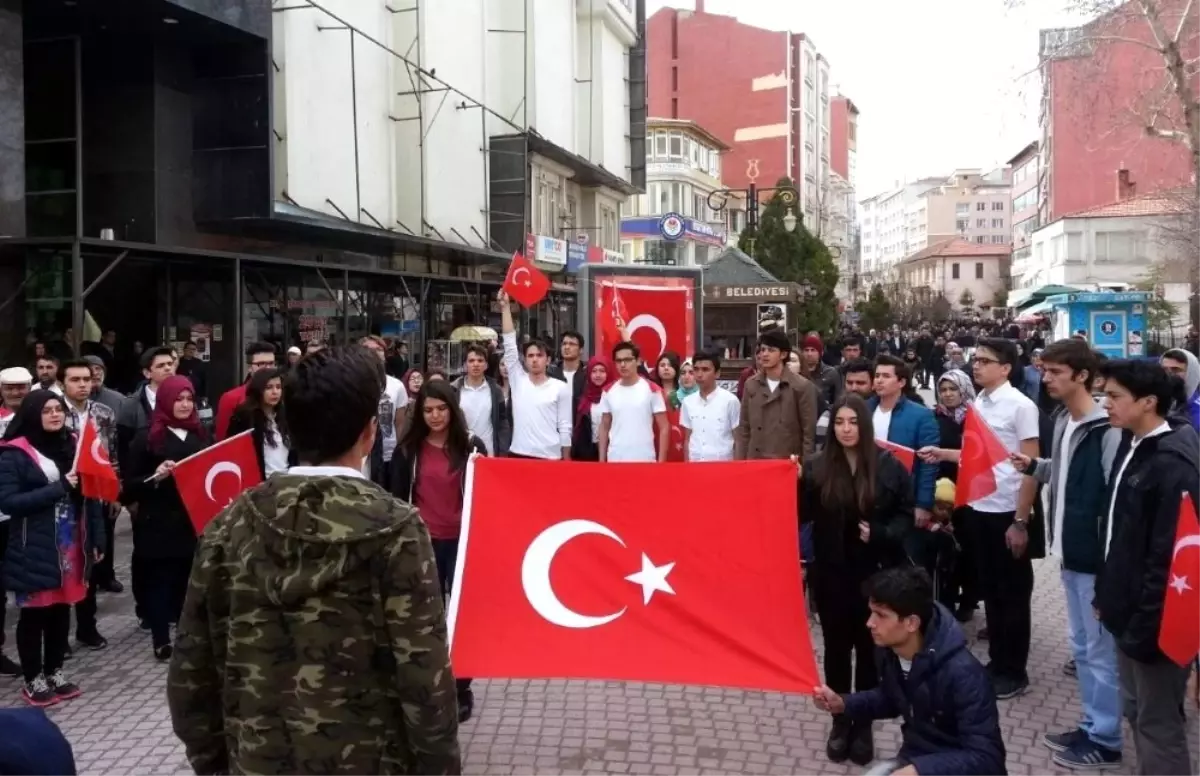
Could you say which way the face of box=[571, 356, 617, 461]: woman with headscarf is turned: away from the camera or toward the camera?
toward the camera

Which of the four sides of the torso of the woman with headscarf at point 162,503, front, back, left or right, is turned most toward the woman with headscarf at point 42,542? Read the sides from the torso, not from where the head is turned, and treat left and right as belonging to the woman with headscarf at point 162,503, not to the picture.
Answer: right

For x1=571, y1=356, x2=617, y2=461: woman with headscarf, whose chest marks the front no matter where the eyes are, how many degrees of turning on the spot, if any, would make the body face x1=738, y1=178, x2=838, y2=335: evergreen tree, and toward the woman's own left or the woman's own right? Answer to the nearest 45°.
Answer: approximately 180°

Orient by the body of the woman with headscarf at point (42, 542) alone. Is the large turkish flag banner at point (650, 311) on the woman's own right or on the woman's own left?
on the woman's own left

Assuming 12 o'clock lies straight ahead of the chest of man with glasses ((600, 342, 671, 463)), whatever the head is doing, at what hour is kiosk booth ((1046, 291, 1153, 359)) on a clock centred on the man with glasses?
The kiosk booth is roughly at 7 o'clock from the man with glasses.

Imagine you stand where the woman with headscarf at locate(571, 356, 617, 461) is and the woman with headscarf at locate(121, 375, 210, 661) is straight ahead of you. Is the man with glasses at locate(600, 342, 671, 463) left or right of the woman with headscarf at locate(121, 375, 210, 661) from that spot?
left

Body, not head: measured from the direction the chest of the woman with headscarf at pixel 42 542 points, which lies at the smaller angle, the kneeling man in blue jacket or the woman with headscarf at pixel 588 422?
the kneeling man in blue jacket

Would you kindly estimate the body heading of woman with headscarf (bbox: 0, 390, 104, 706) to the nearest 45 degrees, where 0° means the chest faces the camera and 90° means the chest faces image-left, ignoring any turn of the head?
approximately 315°

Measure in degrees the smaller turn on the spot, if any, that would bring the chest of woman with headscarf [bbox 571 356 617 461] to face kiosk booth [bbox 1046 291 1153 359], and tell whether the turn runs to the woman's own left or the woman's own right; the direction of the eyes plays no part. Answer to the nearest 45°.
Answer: approximately 135° to the woman's own left

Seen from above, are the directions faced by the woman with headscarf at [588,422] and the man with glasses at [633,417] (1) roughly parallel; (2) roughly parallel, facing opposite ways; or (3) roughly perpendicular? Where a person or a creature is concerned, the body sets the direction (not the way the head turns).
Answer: roughly parallel

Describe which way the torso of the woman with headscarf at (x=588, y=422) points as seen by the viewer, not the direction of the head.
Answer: toward the camera

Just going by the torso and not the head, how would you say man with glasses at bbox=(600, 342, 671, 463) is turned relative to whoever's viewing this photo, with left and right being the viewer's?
facing the viewer

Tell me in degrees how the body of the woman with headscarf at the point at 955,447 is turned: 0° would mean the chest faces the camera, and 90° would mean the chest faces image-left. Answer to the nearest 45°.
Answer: approximately 45°

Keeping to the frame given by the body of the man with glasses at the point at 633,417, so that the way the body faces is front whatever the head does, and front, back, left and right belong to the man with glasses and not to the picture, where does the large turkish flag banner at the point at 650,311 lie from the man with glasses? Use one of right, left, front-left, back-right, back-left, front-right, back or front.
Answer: back
